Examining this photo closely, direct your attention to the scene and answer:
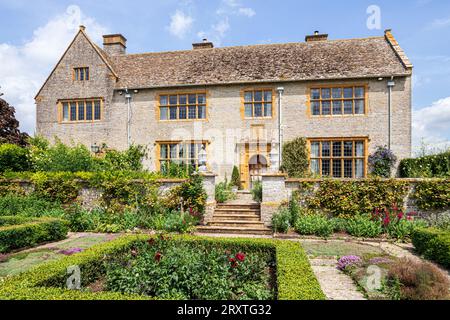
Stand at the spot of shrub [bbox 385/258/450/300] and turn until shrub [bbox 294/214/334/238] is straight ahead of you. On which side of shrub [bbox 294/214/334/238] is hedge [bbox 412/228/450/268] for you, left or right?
right

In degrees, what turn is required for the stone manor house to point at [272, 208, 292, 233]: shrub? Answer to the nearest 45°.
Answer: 0° — it already faces it

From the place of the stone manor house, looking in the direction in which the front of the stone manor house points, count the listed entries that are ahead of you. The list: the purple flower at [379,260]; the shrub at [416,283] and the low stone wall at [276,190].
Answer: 3

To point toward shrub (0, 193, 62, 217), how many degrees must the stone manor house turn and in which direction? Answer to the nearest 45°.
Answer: approximately 45° to its right

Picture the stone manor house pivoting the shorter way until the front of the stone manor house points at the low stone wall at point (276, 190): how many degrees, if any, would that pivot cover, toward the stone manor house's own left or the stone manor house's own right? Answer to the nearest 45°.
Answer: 0° — it already faces it

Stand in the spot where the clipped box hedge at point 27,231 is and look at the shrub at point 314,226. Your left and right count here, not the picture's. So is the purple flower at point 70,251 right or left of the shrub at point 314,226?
right

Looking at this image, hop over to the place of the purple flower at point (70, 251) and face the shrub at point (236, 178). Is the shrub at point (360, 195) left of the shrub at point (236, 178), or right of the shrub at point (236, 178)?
right

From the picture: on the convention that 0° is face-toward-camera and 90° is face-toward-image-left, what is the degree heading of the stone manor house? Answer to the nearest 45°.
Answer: approximately 0°

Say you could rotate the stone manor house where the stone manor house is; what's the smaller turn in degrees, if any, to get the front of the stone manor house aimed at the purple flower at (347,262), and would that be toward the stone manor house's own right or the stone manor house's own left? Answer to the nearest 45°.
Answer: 0° — it already faces it

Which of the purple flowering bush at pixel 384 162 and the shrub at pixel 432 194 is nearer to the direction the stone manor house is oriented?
the shrub

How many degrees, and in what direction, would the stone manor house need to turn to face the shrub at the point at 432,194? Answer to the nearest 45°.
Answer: approximately 45° to its left

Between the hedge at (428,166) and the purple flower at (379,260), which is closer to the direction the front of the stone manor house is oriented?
the purple flower
